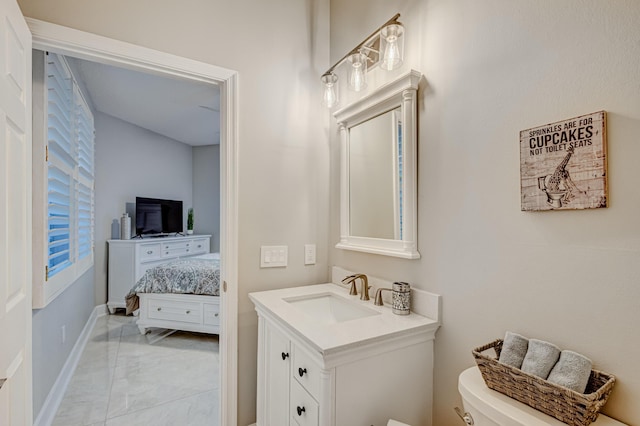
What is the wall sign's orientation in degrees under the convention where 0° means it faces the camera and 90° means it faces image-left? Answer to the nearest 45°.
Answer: approximately 45°

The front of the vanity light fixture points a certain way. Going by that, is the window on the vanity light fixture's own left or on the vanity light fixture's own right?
on the vanity light fixture's own right

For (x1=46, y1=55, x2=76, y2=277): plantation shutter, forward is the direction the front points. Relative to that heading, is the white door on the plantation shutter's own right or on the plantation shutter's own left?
on the plantation shutter's own right

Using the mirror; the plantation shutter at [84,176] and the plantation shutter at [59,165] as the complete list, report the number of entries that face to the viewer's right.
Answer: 2

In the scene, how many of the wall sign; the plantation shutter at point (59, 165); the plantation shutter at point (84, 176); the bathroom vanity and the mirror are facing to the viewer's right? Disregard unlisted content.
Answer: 2

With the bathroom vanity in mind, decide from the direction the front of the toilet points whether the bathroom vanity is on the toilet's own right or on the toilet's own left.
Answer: on the toilet's own right

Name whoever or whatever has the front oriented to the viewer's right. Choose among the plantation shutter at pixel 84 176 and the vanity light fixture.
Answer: the plantation shutter

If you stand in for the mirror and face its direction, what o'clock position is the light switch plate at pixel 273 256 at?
The light switch plate is roughly at 2 o'clock from the mirror.

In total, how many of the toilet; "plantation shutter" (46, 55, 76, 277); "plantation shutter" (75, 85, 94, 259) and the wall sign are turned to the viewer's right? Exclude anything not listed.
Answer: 2

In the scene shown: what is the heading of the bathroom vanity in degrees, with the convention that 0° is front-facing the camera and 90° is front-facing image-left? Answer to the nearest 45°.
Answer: approximately 45°

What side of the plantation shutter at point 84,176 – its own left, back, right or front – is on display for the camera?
right

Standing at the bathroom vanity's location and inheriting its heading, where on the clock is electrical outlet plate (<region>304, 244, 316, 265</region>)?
The electrical outlet plate is roughly at 4 o'clock from the bathroom vanity.

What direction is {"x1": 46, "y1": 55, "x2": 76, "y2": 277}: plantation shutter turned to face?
to the viewer's right
